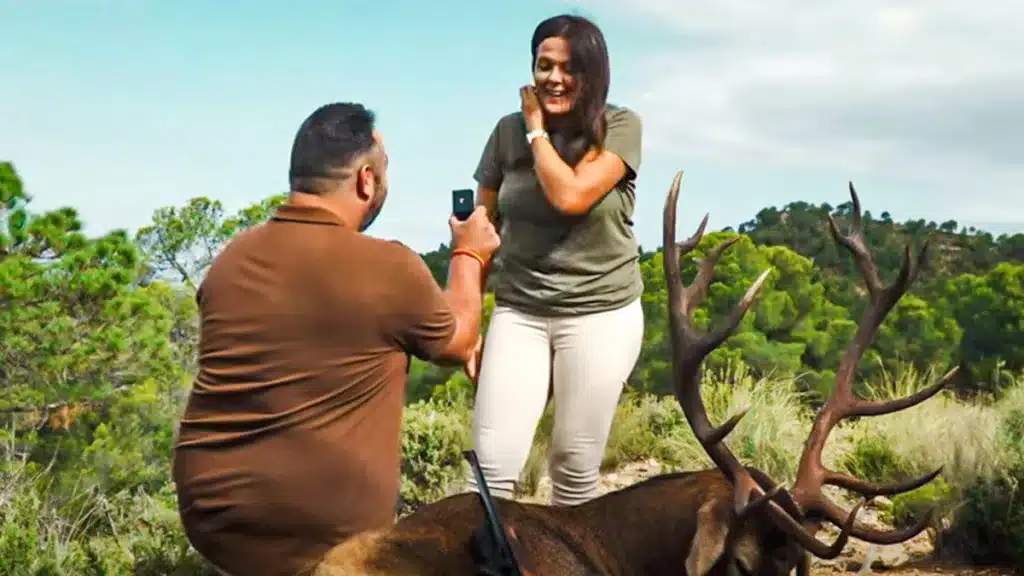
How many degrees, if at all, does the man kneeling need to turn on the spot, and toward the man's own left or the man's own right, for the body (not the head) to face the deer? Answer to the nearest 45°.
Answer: approximately 45° to the man's own right

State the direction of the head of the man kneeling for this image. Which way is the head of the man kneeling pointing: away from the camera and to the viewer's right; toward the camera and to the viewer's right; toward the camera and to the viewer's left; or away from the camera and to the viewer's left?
away from the camera and to the viewer's right

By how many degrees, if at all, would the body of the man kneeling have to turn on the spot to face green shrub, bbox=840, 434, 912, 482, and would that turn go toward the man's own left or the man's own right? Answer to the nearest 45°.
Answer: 0° — they already face it

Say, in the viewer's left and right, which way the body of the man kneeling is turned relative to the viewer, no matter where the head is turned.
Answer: facing away from the viewer and to the right of the viewer

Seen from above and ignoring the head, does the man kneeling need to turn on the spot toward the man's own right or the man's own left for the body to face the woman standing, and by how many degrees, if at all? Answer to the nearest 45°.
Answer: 0° — they already face them
